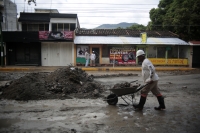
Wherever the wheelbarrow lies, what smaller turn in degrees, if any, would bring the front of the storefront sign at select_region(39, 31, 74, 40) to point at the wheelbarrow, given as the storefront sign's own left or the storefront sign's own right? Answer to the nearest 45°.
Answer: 0° — it already faces it

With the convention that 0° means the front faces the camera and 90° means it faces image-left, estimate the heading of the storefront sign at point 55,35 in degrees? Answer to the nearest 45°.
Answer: approximately 0°

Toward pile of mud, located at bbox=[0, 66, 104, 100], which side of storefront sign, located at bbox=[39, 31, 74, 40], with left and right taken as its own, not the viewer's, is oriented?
front

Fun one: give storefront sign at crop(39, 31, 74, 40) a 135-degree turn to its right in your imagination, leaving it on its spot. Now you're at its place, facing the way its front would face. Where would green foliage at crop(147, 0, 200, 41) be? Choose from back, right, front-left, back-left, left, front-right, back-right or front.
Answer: back-right
